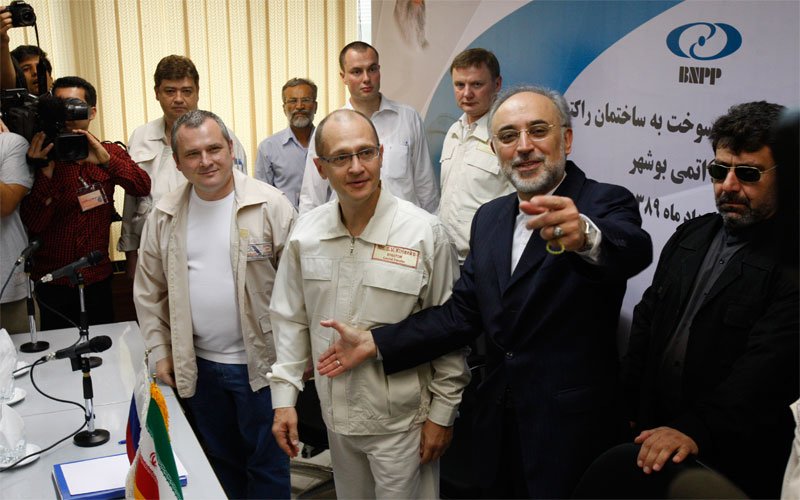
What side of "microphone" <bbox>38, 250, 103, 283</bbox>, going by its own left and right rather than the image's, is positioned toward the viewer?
right

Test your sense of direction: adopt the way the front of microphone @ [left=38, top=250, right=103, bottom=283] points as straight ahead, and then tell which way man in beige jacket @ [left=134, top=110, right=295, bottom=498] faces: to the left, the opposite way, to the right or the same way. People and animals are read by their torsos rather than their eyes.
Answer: to the right

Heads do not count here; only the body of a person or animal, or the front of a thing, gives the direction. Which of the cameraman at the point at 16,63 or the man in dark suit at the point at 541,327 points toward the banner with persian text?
the cameraman

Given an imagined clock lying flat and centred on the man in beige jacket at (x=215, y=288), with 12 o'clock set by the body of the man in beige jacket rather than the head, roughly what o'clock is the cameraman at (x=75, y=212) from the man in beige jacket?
The cameraman is roughly at 5 o'clock from the man in beige jacket.

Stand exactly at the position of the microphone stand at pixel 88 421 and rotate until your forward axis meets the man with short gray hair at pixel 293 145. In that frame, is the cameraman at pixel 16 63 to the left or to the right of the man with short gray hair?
left

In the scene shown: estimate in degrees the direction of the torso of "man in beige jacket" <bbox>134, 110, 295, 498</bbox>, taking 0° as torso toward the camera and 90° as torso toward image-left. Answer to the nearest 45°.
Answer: approximately 0°

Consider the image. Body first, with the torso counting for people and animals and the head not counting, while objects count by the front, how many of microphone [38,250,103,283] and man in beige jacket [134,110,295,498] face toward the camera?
1

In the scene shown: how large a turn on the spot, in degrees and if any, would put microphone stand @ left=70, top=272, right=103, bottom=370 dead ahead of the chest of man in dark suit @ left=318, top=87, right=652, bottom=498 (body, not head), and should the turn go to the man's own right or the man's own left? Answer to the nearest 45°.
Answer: approximately 45° to the man's own right

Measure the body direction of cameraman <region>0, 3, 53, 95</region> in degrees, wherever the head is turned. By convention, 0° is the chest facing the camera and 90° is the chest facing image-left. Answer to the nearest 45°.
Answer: approximately 315°

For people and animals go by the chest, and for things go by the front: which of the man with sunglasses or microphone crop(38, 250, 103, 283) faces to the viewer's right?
the microphone

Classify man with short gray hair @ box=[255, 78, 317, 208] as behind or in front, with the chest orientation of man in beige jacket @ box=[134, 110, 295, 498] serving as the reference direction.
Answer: behind

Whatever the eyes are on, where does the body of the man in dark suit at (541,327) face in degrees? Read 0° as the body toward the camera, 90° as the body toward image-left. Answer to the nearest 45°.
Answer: approximately 45°
